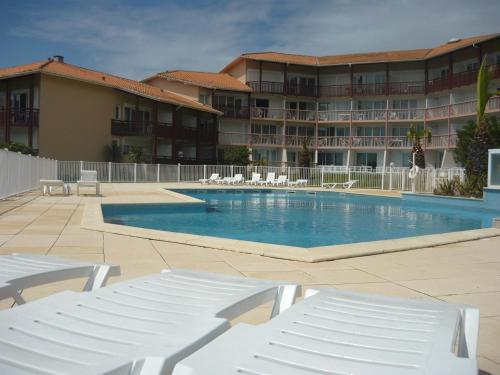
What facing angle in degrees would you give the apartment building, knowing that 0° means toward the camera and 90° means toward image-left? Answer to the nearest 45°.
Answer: approximately 0°

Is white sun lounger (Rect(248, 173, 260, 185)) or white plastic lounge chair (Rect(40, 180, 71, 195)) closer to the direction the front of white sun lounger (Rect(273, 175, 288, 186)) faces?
the white plastic lounge chair

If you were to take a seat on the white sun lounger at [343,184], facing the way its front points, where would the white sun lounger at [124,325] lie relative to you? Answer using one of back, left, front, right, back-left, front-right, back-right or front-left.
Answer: left

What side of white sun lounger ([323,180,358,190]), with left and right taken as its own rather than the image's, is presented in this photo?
left

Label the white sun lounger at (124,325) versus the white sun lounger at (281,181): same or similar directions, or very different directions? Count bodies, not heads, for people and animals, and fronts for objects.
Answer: very different directions

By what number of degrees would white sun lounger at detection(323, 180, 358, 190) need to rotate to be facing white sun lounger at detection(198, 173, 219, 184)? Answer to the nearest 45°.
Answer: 0° — it already faces it

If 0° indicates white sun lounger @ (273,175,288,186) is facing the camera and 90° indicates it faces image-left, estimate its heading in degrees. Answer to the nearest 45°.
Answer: approximately 45°

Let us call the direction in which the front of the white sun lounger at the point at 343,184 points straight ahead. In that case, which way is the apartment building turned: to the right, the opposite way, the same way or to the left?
to the left

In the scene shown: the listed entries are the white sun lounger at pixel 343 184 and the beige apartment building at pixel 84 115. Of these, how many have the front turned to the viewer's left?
1
